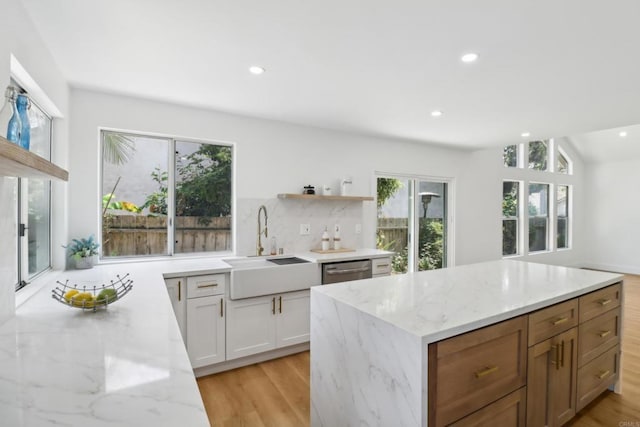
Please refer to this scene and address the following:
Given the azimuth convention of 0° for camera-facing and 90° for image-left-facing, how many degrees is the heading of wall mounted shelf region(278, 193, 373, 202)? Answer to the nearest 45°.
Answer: approximately 315°

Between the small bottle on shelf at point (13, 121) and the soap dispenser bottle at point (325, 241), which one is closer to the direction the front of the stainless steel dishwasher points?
the small bottle on shelf

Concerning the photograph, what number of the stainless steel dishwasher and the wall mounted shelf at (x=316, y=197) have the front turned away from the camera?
0

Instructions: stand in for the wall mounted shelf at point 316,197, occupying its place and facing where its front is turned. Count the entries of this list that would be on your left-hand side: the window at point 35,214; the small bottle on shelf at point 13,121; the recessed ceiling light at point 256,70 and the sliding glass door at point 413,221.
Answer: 1

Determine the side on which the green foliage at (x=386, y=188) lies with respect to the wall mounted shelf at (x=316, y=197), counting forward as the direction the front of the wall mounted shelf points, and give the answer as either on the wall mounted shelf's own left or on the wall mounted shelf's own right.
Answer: on the wall mounted shelf's own left

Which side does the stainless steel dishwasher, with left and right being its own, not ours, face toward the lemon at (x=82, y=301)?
right

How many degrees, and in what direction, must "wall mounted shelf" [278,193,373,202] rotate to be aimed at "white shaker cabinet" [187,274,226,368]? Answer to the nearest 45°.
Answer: approximately 90° to its right

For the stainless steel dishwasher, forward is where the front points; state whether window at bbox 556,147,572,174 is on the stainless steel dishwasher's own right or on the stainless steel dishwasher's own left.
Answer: on the stainless steel dishwasher's own left

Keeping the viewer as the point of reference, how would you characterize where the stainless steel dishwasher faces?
facing the viewer and to the right of the viewer

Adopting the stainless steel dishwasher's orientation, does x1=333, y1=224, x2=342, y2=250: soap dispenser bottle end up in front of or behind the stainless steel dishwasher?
behind

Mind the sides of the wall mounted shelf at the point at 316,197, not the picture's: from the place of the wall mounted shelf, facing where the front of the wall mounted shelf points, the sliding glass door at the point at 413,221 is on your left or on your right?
on your left

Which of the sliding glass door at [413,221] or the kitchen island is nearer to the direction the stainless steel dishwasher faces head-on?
the kitchen island
